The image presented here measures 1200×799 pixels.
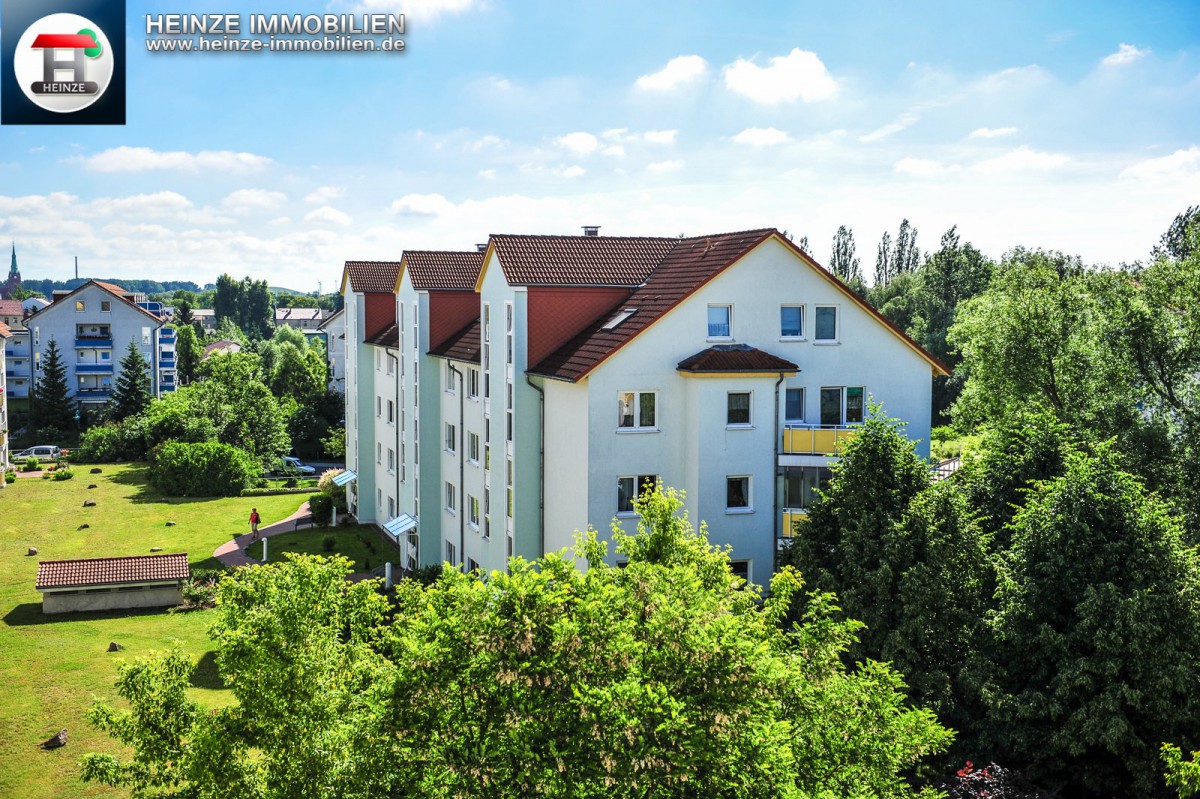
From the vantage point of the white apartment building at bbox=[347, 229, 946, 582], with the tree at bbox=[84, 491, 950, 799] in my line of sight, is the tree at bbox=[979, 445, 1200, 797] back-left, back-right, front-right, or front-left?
front-left

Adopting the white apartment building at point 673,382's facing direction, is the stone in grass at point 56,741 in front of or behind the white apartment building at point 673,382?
in front

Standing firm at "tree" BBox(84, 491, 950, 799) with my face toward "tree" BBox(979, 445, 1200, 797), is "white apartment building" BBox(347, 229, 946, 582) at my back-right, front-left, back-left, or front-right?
front-left

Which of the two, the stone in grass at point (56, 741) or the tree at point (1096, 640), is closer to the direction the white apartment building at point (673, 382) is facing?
the stone in grass

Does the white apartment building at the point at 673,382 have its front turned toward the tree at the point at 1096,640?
no
